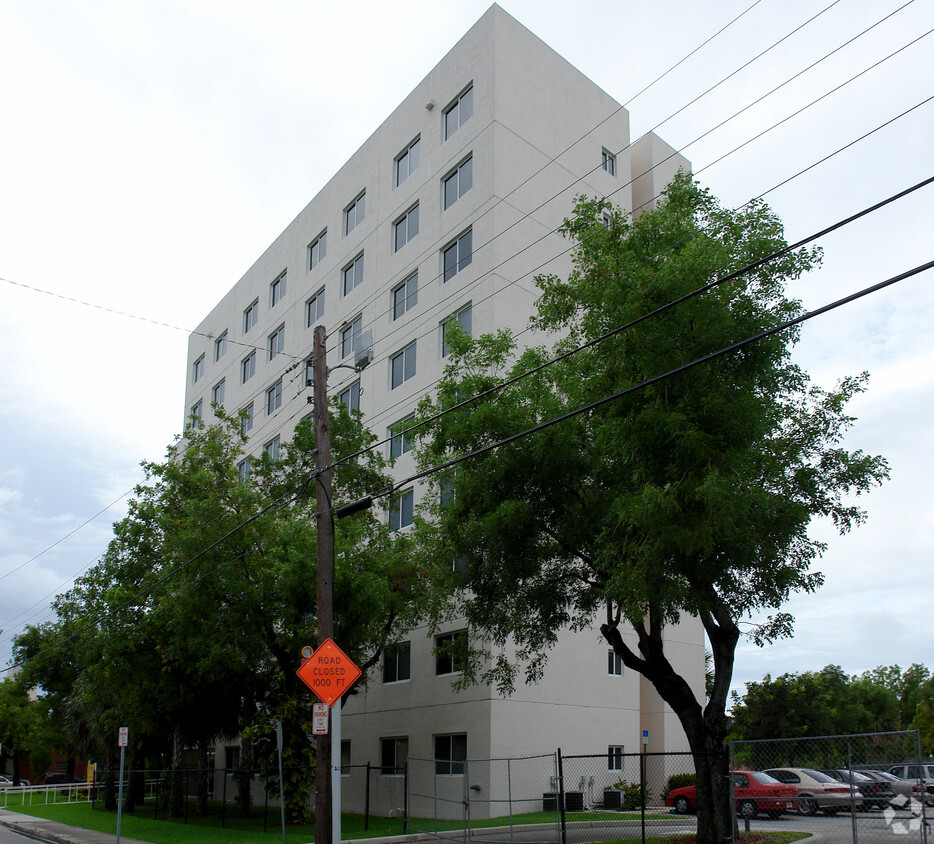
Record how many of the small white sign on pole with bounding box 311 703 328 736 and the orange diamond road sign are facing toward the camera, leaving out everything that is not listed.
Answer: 2

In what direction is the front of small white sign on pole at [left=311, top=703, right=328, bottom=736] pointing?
toward the camera

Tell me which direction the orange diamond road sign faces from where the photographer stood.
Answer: facing the viewer

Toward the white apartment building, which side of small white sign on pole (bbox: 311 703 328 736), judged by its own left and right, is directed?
back

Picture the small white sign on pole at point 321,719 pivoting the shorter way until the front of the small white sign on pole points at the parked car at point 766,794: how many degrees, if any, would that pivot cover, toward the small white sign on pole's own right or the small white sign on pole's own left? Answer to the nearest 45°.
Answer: approximately 135° to the small white sign on pole's own left

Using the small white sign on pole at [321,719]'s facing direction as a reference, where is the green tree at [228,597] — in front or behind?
behind

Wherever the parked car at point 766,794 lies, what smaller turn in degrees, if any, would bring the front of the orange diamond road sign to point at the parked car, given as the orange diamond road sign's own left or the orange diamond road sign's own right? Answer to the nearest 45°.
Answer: approximately 135° to the orange diamond road sign's own left
